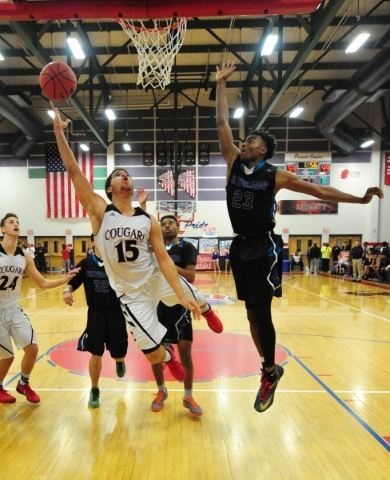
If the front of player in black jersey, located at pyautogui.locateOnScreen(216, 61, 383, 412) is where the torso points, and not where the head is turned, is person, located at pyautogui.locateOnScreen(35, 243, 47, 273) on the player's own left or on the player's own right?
on the player's own right

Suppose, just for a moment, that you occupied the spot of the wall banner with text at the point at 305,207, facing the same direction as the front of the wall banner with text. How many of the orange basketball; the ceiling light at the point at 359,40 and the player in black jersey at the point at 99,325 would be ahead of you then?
3

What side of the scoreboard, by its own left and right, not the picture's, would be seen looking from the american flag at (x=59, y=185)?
right

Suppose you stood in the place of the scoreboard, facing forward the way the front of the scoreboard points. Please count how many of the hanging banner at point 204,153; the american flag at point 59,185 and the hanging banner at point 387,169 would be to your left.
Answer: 1

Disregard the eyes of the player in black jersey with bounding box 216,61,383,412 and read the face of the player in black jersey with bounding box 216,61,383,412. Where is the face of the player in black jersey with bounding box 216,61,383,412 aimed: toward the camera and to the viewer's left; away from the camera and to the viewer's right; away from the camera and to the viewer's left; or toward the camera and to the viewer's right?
toward the camera and to the viewer's left

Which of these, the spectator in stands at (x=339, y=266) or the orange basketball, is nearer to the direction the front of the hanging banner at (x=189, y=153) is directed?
the orange basketball

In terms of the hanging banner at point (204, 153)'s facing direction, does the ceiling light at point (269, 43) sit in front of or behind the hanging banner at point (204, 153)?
in front

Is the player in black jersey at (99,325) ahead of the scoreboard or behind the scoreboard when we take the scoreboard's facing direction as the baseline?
ahead

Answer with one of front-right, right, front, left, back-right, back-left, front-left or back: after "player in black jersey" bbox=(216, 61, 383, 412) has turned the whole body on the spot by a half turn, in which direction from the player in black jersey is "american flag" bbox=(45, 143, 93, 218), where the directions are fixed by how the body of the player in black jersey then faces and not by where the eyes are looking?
left
